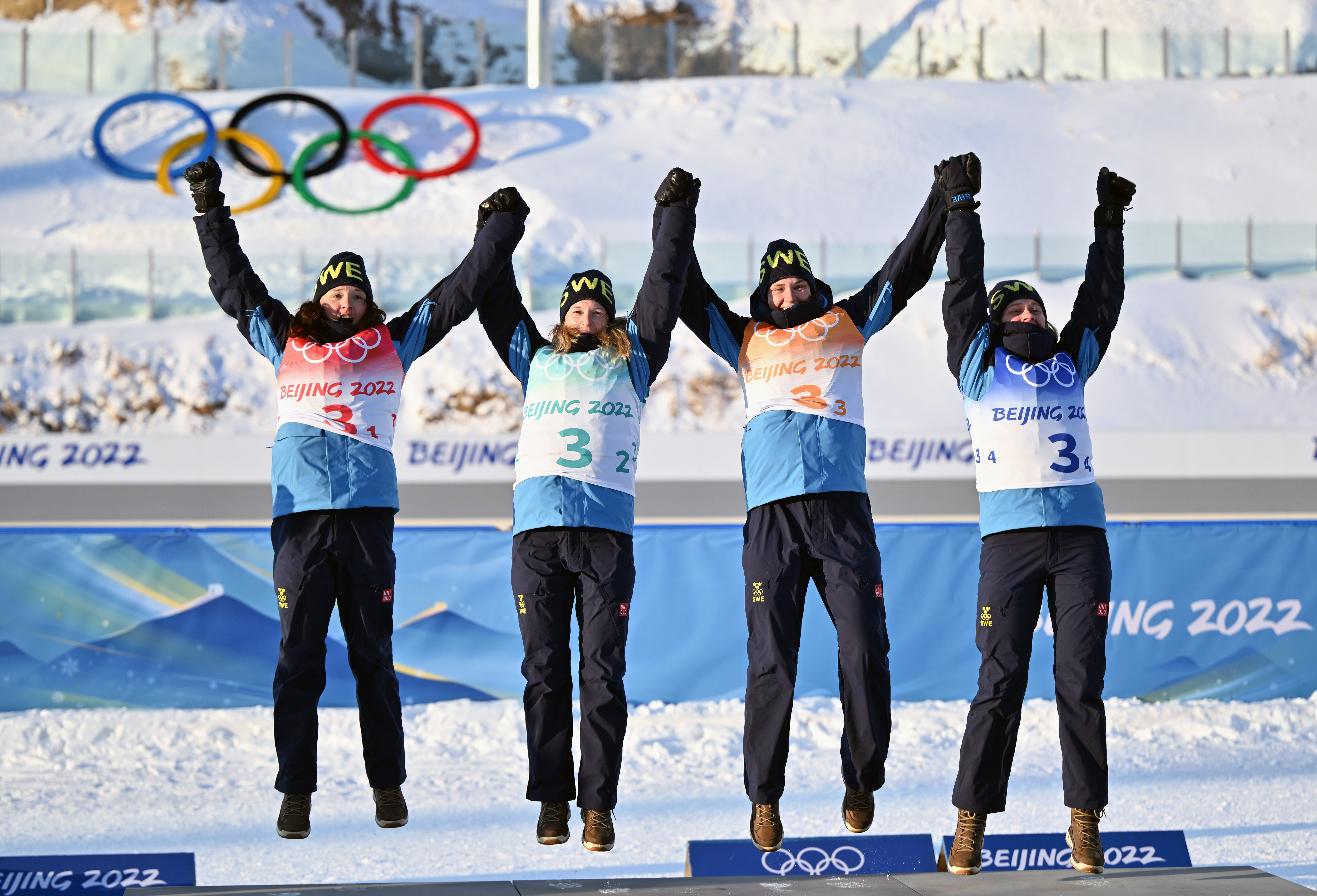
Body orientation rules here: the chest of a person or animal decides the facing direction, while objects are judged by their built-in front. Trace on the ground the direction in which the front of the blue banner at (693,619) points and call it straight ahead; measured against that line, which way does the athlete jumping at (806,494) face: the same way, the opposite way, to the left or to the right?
the same way

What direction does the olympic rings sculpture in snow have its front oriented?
toward the camera

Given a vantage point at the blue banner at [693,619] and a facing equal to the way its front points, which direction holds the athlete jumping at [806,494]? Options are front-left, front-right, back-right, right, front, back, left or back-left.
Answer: front

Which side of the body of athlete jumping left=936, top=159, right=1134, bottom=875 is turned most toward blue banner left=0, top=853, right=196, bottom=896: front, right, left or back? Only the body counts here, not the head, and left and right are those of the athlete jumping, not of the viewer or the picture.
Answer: right

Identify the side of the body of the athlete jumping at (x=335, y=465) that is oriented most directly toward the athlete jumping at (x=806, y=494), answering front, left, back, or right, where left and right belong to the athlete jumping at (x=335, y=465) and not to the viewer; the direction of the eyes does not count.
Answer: left

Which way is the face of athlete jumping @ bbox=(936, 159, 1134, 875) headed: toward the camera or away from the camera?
toward the camera

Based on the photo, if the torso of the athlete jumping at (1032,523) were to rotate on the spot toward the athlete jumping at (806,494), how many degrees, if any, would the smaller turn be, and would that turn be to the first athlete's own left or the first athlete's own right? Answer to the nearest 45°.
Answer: approximately 90° to the first athlete's own right

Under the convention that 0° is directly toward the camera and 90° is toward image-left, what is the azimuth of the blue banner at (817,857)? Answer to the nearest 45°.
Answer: approximately 0°

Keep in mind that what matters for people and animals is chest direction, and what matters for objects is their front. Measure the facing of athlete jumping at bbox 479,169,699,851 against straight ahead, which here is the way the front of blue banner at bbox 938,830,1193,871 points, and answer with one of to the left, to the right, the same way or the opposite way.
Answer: the same way

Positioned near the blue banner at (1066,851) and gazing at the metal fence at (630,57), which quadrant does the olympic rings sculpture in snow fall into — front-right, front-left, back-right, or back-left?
front-left

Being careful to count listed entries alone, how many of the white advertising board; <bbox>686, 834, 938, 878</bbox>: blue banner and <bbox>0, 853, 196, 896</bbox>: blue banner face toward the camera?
3

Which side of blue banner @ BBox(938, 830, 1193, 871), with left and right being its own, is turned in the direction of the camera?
front

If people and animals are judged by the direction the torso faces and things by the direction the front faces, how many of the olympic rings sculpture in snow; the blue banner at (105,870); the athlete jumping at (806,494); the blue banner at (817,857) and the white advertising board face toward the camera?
5

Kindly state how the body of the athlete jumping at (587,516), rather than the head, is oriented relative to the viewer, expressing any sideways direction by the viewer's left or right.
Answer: facing the viewer

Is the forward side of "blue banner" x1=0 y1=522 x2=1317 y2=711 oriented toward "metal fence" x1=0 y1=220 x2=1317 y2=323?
no

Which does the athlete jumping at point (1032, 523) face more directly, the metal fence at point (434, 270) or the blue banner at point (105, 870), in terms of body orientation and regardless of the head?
the blue banner

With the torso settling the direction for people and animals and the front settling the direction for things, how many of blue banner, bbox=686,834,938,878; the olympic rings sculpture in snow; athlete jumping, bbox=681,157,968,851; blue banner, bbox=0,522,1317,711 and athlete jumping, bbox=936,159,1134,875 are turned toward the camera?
5

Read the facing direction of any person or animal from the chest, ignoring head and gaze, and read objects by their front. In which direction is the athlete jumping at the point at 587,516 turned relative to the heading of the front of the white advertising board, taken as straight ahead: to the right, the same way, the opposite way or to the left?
the same way

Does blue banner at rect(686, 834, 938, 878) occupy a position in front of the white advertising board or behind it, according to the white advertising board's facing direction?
in front

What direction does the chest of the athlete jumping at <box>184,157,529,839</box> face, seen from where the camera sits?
toward the camera
